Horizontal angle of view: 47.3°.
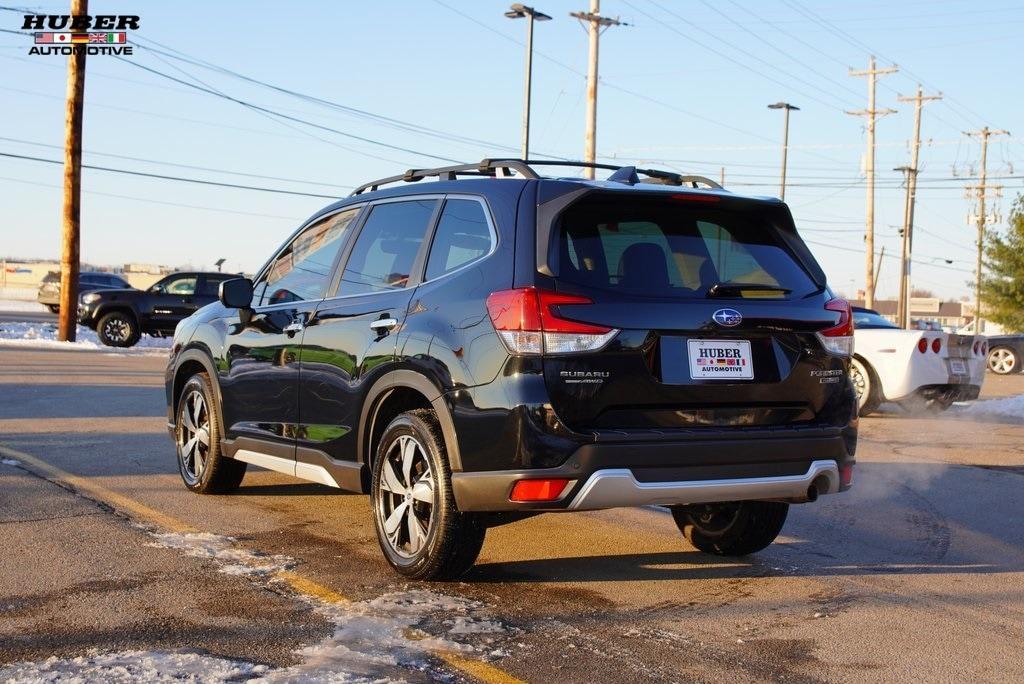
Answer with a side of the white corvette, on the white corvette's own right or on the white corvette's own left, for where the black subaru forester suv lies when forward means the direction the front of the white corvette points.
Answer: on the white corvette's own left

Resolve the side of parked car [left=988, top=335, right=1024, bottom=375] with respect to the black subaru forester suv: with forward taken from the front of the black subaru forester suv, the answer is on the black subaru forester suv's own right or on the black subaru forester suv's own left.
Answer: on the black subaru forester suv's own right

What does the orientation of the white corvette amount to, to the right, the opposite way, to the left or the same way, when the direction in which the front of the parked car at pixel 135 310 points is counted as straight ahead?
to the right

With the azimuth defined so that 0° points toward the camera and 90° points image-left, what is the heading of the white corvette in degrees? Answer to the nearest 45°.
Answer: approximately 135°

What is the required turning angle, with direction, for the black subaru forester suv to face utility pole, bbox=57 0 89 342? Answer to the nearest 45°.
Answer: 0° — it already faces it

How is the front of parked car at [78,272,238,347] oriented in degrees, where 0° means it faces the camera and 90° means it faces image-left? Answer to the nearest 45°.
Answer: approximately 90°

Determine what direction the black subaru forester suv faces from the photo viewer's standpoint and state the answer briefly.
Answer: facing away from the viewer and to the left of the viewer

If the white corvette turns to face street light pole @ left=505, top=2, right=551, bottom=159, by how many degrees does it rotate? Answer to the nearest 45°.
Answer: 0° — it already faces it

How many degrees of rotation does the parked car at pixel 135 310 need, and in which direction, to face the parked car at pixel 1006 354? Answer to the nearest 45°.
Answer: approximately 180°

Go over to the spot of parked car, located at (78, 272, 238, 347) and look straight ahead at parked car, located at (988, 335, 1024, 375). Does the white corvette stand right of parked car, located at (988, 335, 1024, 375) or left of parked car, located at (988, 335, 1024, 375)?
right
